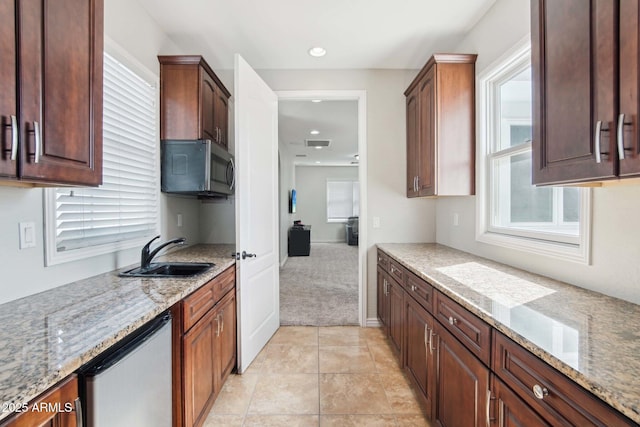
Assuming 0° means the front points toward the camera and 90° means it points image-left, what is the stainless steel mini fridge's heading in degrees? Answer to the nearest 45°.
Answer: approximately 315°

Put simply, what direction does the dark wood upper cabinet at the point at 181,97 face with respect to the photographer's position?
facing to the right of the viewer

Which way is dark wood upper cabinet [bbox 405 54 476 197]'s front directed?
to the viewer's left

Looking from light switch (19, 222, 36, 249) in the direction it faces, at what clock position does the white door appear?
The white door is roughly at 10 o'clock from the light switch.

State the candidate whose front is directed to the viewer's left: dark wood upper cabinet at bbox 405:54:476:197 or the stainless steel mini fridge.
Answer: the dark wood upper cabinet

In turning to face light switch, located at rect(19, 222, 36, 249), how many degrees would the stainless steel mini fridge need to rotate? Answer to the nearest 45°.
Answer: approximately 180°

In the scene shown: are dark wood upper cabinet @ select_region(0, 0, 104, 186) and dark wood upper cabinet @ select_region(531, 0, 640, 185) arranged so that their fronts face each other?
yes

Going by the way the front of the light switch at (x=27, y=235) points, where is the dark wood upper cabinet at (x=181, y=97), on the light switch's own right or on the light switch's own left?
on the light switch's own left

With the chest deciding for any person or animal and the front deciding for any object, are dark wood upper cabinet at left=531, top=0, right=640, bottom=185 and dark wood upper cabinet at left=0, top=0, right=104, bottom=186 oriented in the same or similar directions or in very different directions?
very different directions
